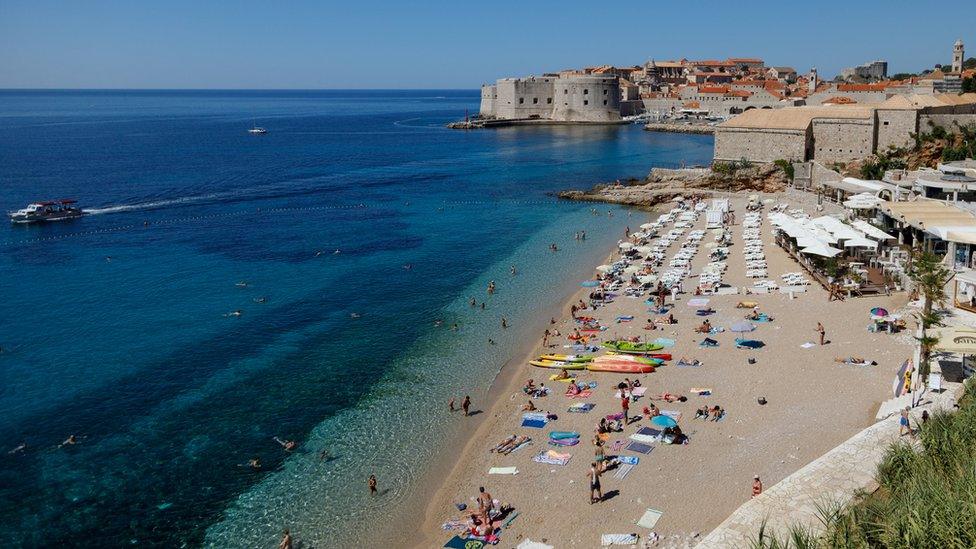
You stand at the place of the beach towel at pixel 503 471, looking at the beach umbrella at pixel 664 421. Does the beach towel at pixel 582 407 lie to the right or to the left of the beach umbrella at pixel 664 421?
left
